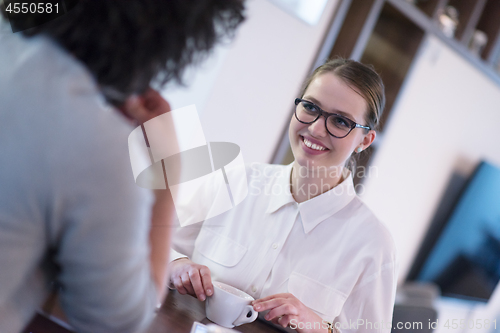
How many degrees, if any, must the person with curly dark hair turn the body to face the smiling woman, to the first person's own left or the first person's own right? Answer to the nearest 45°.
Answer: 0° — they already face them

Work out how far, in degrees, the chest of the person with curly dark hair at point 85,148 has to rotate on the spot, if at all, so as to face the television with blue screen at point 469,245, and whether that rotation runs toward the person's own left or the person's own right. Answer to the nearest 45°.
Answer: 0° — they already face it

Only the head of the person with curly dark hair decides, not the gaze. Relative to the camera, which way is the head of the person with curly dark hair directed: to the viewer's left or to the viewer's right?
to the viewer's right

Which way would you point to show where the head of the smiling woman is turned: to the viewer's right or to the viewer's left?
to the viewer's left

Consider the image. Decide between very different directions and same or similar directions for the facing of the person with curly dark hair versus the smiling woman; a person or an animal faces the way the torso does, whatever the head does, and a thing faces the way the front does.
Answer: very different directions

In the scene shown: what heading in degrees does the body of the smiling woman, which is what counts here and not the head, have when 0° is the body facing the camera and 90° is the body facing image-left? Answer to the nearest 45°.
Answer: approximately 45°

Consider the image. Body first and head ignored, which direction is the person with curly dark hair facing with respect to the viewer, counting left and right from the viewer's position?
facing away from the viewer and to the right of the viewer
